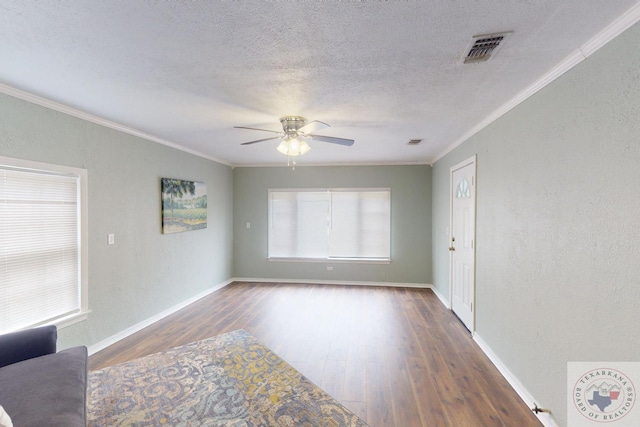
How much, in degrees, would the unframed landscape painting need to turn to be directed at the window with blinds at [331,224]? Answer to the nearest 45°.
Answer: approximately 45° to its left

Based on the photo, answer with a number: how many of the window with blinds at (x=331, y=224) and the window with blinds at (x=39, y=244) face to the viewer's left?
0

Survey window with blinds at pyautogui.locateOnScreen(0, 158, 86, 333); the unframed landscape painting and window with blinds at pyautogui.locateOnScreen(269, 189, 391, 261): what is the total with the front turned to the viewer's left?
0

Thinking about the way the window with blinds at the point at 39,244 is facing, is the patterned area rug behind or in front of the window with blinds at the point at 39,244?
in front

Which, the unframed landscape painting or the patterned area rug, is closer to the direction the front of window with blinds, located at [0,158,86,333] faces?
the patterned area rug

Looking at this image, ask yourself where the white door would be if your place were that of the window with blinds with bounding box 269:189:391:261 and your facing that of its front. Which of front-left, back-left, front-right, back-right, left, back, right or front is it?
front-left

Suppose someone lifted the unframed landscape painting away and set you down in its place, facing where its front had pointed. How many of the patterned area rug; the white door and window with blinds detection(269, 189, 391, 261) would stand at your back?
0

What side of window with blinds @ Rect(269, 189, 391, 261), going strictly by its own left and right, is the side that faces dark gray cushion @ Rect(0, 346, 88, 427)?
front

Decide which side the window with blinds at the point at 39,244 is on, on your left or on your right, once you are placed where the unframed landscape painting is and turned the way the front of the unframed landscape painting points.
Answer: on your right

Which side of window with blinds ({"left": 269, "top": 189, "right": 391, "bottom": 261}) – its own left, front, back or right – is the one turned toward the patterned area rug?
front

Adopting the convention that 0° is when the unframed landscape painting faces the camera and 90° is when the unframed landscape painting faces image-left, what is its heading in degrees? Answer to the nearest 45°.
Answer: approximately 315°

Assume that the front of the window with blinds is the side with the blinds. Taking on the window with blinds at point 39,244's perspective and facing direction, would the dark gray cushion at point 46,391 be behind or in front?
in front

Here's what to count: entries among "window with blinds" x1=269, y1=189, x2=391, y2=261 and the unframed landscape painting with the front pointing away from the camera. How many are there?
0

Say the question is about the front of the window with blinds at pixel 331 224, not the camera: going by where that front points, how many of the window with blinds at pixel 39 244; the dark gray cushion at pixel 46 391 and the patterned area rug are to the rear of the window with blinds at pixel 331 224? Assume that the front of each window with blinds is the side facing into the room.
0

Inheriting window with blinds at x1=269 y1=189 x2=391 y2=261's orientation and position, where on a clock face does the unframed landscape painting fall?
The unframed landscape painting is roughly at 2 o'clock from the window with blinds.

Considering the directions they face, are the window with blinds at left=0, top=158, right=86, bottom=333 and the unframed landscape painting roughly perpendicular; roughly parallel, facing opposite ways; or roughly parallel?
roughly parallel

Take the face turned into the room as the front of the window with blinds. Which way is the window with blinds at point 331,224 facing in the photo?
toward the camera
